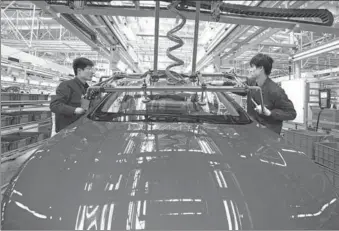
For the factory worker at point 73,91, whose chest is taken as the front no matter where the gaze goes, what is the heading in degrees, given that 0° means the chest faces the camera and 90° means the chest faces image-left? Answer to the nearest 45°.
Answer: approximately 270°

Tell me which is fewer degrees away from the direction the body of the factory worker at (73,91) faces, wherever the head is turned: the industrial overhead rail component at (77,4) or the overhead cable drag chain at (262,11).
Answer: the overhead cable drag chain

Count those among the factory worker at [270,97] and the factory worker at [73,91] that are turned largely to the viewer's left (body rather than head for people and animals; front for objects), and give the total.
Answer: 1

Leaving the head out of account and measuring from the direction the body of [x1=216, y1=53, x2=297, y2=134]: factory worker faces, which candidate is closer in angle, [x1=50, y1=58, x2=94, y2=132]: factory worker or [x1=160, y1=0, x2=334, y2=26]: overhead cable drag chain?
the factory worker

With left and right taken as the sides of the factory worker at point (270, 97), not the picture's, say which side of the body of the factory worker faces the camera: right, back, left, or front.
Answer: left

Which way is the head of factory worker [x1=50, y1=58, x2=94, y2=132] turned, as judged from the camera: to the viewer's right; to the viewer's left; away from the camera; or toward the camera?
to the viewer's right

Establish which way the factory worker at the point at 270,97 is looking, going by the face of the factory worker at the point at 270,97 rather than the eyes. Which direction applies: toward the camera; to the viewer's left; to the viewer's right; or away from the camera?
to the viewer's left

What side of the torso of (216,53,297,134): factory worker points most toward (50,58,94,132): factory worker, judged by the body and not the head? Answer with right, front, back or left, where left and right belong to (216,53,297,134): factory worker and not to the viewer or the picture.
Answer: front
